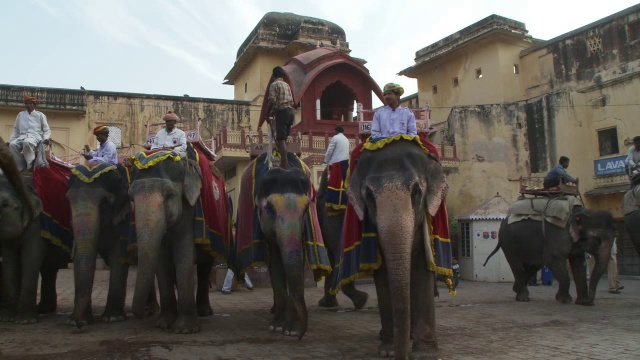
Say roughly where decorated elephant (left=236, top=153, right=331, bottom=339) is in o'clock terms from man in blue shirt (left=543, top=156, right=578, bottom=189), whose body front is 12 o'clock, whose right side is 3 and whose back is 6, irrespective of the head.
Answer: The decorated elephant is roughly at 4 o'clock from the man in blue shirt.

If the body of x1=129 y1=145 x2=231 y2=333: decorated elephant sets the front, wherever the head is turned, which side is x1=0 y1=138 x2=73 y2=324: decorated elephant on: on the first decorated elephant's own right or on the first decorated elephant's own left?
on the first decorated elephant's own right

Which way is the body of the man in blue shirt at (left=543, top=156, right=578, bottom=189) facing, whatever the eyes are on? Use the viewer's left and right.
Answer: facing to the right of the viewer

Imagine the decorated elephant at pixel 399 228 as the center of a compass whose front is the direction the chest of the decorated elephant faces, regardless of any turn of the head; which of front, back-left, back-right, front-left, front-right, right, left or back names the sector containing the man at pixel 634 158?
back-left

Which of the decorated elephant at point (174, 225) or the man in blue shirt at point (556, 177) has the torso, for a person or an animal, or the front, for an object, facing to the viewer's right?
the man in blue shirt

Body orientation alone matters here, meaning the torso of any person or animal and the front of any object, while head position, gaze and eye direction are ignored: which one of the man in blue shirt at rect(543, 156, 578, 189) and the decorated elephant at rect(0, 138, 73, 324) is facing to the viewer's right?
the man in blue shirt

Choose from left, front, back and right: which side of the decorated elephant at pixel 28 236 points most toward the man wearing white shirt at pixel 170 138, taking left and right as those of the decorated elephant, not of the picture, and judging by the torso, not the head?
left

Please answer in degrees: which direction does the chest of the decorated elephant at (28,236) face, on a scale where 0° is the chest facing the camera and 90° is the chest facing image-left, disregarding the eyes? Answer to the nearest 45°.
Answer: approximately 45°

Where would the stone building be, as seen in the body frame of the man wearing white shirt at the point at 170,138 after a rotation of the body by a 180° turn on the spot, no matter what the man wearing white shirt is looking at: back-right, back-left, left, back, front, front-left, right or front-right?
front

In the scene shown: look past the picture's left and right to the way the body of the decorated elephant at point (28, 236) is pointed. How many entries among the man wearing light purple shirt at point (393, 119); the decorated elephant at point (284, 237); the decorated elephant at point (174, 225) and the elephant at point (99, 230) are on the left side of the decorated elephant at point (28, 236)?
4

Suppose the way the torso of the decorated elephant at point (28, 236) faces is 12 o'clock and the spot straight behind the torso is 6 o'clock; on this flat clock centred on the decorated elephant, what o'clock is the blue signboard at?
The blue signboard is roughly at 7 o'clock from the decorated elephant.
